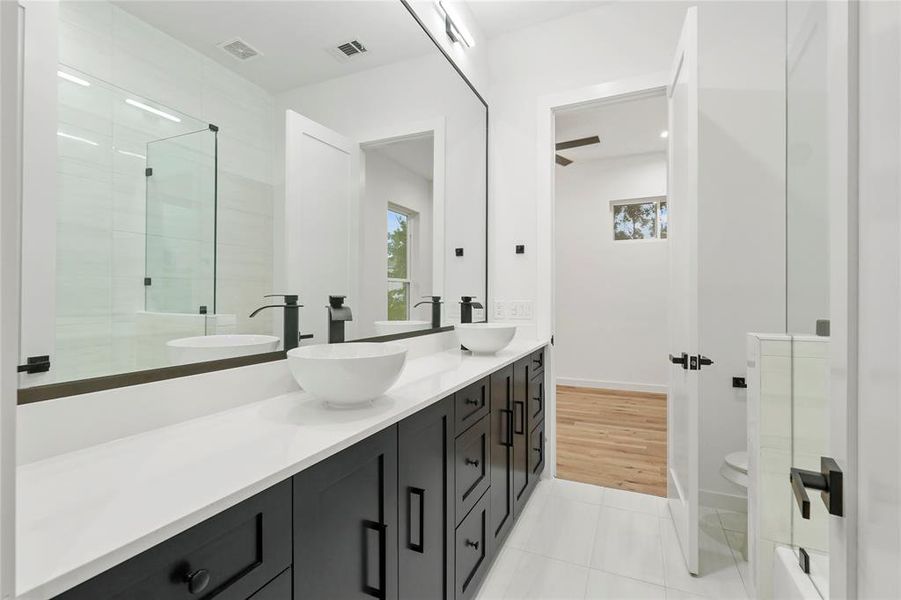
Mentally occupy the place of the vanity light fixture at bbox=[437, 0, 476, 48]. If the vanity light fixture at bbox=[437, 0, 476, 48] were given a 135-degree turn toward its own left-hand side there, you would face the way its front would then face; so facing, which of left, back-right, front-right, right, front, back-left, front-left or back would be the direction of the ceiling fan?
right

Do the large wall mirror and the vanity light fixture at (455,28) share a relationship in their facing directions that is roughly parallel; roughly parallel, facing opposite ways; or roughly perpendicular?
roughly parallel

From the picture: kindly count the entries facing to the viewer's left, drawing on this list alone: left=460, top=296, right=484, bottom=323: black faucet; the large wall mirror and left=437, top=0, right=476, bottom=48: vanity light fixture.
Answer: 0

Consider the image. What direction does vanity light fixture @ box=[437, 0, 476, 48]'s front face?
to the viewer's right

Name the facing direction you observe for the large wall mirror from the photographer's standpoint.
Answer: facing the viewer and to the right of the viewer

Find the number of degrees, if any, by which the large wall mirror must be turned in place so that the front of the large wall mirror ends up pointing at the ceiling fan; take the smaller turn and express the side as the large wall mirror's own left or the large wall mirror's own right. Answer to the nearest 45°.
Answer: approximately 90° to the large wall mirror's own left

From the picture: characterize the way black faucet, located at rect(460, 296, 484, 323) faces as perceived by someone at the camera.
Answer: facing to the right of the viewer

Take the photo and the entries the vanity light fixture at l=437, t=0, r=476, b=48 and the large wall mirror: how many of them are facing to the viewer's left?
0

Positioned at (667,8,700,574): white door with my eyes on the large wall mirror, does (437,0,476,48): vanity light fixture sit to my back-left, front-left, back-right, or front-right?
front-right

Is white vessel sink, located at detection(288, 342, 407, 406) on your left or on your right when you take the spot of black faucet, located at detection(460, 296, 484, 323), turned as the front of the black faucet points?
on your right
